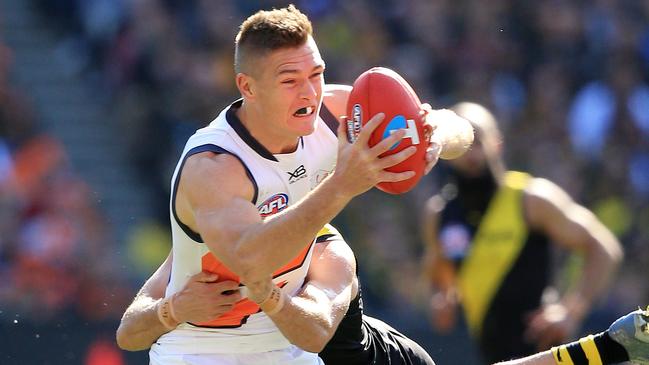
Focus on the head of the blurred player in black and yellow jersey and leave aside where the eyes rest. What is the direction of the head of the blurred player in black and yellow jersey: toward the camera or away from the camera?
toward the camera

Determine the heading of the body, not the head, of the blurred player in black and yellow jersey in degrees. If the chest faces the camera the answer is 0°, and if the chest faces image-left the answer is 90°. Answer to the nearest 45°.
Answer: approximately 45°
